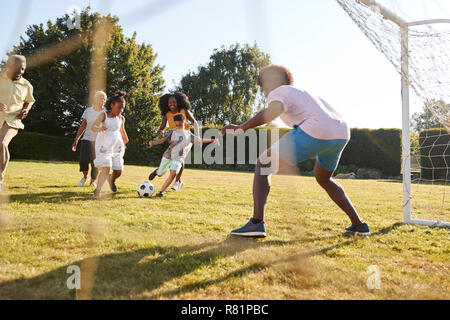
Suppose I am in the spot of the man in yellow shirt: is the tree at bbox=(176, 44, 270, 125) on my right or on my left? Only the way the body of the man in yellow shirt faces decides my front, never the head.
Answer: on my left

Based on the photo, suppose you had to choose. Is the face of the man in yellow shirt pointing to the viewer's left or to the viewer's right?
to the viewer's right

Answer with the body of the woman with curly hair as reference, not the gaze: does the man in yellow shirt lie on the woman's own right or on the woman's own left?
on the woman's own right

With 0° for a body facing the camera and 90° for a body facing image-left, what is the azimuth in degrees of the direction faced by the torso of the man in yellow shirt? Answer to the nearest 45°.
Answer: approximately 315°

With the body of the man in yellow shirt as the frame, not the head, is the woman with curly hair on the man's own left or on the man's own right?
on the man's own left

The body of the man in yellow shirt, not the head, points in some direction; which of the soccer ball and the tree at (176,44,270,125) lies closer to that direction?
the soccer ball

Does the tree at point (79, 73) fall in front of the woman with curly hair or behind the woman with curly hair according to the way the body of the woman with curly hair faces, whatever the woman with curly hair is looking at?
behind

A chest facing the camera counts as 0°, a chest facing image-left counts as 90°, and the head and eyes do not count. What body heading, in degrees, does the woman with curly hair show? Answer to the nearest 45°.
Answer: approximately 0°

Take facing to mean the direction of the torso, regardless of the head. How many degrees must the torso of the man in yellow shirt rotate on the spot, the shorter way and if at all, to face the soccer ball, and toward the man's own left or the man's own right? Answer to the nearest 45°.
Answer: approximately 45° to the man's own left
